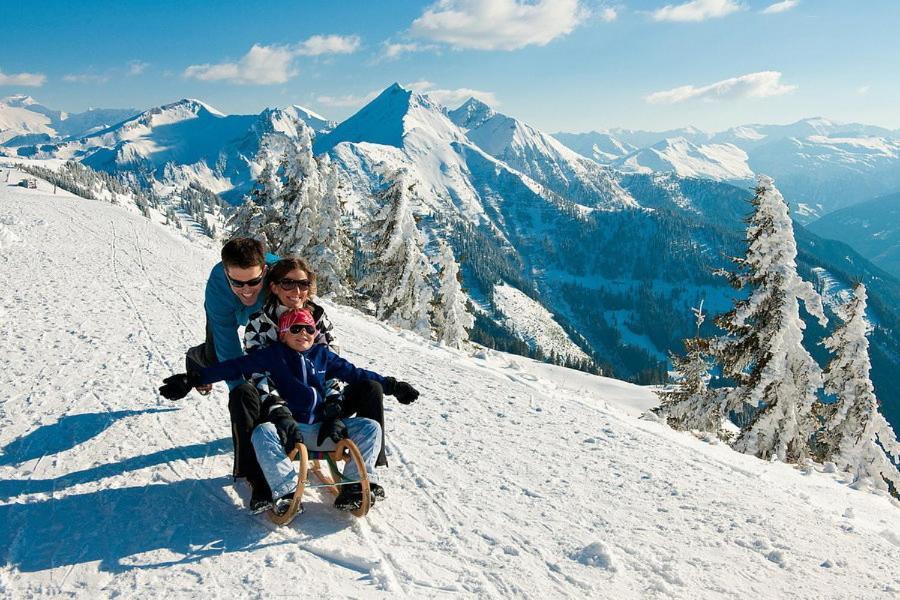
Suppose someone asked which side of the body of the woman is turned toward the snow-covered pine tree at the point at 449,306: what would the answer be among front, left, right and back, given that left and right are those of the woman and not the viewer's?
back

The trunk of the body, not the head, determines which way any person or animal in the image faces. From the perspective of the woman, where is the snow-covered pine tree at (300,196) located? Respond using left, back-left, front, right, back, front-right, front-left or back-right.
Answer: back

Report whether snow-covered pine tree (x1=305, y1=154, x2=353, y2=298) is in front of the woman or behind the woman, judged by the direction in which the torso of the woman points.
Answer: behind

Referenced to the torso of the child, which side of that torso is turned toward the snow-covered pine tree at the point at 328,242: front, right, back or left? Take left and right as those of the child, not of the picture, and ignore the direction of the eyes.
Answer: back

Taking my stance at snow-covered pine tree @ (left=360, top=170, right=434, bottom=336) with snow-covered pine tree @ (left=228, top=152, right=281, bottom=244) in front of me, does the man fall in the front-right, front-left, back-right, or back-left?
back-left

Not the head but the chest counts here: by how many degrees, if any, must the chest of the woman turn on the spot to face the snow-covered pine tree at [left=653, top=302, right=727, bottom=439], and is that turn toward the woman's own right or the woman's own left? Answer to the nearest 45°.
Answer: approximately 135° to the woman's own left

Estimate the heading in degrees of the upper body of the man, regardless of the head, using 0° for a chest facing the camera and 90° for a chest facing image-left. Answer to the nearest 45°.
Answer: approximately 315°

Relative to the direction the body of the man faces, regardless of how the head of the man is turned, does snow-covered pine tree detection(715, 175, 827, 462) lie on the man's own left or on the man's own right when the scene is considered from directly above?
on the man's own left
